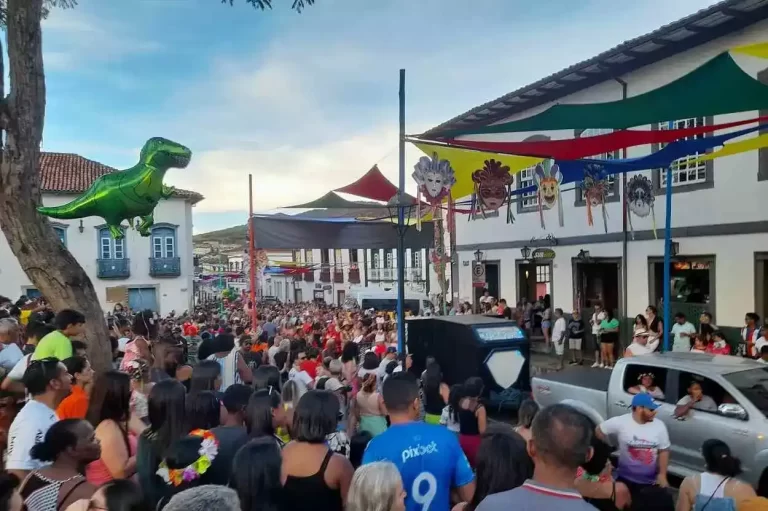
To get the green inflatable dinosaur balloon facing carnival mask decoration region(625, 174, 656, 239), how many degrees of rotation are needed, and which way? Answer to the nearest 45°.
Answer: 0° — it already faces it

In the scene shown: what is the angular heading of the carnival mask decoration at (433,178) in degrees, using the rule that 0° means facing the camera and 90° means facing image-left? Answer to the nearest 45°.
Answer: approximately 0°

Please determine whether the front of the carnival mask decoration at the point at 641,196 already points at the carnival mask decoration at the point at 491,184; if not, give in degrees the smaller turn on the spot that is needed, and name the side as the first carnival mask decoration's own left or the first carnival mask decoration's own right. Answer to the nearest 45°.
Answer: approximately 45° to the first carnival mask decoration's own right

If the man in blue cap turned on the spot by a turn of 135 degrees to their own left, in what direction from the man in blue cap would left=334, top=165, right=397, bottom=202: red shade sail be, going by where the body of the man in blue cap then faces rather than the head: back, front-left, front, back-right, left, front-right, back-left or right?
left

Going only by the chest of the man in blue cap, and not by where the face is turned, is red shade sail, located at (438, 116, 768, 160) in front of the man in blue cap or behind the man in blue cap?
behind
